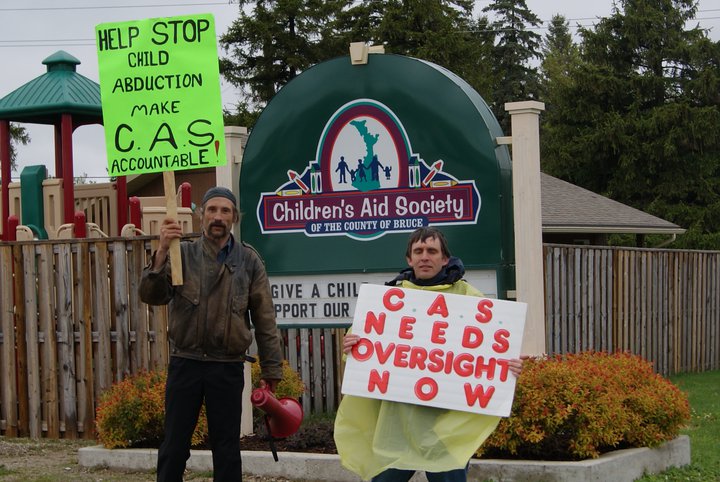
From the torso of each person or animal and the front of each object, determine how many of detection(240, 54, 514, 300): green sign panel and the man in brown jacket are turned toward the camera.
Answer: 2

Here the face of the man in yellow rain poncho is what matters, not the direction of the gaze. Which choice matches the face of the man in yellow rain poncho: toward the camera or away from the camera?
toward the camera

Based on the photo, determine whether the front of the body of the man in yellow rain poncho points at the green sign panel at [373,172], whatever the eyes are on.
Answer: no

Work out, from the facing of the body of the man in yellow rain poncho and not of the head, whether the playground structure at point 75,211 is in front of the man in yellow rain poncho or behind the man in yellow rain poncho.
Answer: behind

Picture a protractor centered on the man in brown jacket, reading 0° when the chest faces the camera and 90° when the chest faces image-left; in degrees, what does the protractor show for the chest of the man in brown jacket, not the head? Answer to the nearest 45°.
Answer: approximately 0°

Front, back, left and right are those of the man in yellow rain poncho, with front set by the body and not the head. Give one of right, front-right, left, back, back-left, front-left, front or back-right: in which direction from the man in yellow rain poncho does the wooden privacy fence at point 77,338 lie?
back-right

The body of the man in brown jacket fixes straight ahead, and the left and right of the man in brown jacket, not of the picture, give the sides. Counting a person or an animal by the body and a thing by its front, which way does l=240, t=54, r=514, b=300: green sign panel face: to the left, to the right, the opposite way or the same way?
the same way

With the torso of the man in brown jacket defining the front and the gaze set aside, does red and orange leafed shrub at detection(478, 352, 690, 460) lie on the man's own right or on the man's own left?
on the man's own left

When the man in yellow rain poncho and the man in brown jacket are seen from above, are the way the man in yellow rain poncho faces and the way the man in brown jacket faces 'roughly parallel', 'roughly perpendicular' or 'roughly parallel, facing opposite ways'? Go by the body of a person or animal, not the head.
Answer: roughly parallel

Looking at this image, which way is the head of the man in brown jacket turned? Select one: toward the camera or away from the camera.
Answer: toward the camera

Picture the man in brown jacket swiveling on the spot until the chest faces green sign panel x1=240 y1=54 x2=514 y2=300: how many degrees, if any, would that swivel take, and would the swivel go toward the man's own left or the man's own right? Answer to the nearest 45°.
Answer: approximately 135° to the man's own left

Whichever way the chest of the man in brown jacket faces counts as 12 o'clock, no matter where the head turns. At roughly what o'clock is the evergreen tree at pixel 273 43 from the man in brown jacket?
The evergreen tree is roughly at 6 o'clock from the man in brown jacket.

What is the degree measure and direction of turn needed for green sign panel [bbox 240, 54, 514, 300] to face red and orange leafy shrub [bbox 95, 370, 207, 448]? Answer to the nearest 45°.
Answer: approximately 90° to its right

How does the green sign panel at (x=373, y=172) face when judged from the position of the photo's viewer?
facing the viewer

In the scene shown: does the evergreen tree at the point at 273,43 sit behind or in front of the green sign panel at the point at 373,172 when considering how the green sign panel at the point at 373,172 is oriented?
behind

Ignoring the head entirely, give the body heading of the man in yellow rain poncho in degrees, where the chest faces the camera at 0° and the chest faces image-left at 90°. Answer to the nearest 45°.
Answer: approximately 0°

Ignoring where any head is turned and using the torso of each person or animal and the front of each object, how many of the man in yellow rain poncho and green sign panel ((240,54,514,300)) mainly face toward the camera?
2

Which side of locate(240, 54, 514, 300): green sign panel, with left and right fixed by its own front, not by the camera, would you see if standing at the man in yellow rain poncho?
front

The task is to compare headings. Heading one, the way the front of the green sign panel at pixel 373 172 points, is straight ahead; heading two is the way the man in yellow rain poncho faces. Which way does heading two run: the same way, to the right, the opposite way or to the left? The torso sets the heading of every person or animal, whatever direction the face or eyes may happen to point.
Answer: the same way

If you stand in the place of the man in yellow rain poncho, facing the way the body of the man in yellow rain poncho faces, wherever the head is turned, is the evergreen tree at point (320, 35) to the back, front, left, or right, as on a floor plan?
back
